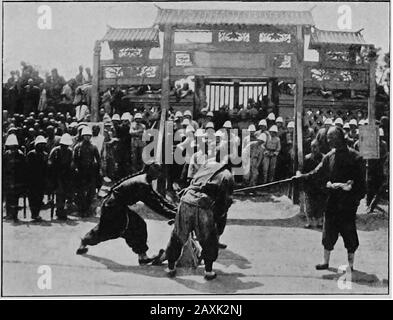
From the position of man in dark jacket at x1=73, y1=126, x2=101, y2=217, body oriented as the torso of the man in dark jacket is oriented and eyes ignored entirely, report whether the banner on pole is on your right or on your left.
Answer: on your left

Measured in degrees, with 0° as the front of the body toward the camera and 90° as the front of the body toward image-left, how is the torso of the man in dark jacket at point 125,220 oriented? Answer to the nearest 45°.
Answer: approximately 270°

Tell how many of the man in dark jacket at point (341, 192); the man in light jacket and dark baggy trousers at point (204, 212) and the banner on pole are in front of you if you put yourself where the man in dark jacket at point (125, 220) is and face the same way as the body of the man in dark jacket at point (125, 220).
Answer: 3

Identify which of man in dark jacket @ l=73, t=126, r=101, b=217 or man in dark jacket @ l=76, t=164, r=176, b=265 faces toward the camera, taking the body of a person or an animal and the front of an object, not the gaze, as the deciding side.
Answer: man in dark jacket @ l=73, t=126, r=101, b=217

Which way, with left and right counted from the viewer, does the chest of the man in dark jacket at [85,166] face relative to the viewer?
facing the viewer

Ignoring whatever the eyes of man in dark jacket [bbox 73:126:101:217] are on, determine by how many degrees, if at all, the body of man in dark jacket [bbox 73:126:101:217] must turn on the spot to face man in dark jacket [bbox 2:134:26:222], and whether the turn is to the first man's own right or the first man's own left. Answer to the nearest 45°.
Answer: approximately 90° to the first man's own right

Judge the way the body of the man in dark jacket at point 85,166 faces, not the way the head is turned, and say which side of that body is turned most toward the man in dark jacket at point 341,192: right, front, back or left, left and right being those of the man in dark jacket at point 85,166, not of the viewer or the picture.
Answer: left

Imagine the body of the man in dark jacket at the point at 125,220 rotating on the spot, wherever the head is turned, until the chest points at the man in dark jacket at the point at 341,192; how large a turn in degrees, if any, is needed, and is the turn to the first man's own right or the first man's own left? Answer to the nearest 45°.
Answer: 0° — they already face them

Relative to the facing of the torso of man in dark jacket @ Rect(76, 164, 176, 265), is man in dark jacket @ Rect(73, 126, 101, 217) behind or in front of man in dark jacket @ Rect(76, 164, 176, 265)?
behind

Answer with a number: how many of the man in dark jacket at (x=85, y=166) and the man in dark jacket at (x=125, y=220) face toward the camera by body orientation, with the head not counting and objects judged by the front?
1

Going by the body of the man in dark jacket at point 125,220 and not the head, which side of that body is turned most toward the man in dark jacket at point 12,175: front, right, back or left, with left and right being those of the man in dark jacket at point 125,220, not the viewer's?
back

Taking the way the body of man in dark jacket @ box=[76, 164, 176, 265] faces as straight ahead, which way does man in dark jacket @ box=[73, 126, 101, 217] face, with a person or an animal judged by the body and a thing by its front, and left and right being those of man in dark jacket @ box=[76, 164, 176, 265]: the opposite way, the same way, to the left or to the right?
to the right

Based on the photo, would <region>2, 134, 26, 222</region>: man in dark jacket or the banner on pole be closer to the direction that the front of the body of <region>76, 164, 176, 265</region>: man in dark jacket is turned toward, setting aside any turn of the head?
the banner on pole
